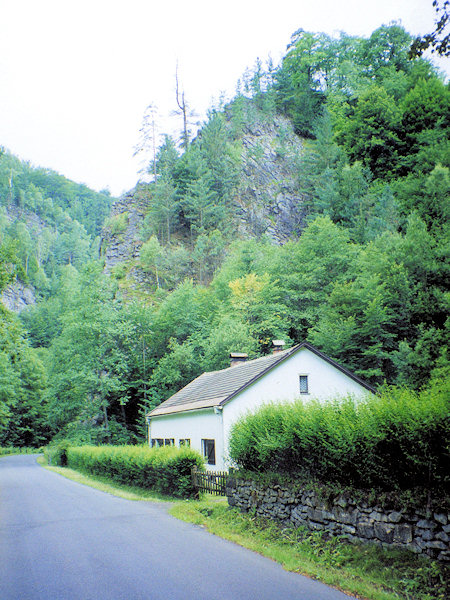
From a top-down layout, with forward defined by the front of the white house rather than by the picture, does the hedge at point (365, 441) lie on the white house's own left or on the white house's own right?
on the white house's own left

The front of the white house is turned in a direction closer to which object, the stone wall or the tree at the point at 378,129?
the stone wall

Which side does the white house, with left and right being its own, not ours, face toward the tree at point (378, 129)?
back

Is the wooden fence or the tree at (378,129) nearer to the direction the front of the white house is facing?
the wooden fence

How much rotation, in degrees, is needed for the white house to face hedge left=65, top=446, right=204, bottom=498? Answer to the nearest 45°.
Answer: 0° — it already faces it

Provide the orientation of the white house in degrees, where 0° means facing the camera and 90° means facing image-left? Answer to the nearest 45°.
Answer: approximately 45°

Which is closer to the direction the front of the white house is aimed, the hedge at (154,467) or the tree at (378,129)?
the hedge

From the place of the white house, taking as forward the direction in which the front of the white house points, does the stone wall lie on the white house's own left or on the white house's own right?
on the white house's own left

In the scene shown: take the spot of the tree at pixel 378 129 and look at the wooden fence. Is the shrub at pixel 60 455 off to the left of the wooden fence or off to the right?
right
